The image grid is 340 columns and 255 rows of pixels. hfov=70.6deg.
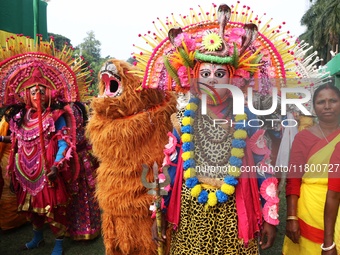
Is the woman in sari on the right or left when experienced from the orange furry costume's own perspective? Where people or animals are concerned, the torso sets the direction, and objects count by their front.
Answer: on its left

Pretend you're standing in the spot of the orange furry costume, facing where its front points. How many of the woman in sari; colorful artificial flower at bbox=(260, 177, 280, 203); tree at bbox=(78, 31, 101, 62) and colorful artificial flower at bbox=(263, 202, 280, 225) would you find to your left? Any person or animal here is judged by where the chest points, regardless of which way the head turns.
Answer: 3

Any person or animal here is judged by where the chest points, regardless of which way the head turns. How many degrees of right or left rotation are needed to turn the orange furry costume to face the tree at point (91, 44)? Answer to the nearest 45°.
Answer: approximately 135° to its right

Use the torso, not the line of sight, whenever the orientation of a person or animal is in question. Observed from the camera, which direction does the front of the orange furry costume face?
facing the viewer and to the left of the viewer

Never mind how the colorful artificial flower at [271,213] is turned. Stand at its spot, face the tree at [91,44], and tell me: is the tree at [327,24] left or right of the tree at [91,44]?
right

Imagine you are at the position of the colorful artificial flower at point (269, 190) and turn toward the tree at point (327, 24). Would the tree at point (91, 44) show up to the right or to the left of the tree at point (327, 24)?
left

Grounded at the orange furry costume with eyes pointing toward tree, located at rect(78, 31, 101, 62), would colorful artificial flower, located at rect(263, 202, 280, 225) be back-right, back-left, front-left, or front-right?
back-right

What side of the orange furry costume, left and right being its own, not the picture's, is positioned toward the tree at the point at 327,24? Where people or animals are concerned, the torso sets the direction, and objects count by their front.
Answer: back

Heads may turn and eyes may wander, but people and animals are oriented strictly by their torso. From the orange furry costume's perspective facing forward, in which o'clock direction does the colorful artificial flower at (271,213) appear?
The colorful artificial flower is roughly at 9 o'clock from the orange furry costume.

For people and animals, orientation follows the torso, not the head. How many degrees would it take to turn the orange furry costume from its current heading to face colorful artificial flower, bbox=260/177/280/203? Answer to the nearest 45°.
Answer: approximately 90° to its left

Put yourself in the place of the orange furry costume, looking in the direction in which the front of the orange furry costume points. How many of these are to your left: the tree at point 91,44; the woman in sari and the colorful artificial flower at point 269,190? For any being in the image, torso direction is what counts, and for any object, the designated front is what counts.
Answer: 2
